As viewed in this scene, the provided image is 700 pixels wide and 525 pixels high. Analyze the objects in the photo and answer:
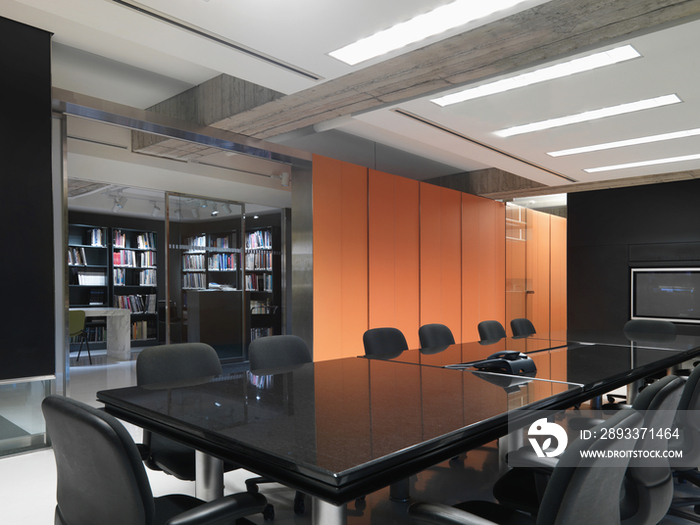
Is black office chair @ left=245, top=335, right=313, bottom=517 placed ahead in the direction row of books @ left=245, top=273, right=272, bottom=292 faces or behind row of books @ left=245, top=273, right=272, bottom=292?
ahead

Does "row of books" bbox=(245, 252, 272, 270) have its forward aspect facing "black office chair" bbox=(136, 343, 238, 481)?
yes

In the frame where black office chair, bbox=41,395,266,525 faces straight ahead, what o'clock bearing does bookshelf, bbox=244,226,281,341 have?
The bookshelf is roughly at 11 o'clock from the black office chair.

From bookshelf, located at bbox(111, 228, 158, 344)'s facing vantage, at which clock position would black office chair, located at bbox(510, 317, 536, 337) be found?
The black office chair is roughly at 11 o'clock from the bookshelf.

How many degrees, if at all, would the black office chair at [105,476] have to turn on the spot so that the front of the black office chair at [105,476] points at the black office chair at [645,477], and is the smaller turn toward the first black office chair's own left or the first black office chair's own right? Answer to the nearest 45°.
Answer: approximately 45° to the first black office chair's own right

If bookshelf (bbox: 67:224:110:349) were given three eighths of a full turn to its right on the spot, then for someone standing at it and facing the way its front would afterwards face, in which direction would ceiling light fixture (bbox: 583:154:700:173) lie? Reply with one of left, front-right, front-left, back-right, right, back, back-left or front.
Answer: back

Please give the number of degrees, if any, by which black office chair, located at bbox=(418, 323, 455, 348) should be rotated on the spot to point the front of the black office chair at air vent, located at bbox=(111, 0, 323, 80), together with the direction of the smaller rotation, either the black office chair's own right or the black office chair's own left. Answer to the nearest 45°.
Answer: approximately 90° to the black office chair's own right

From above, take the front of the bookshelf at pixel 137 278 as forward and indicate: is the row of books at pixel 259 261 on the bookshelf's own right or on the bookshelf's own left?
on the bookshelf's own left

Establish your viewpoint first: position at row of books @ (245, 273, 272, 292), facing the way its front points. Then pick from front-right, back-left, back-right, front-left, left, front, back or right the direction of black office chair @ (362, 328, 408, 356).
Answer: front

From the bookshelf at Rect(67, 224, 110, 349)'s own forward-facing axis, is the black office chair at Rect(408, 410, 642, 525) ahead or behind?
ahead
